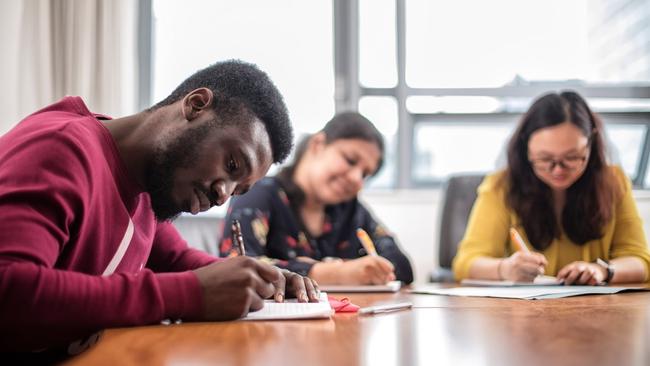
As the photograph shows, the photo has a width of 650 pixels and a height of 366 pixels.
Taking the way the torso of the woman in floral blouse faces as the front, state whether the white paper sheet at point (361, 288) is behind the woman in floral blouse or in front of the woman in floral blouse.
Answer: in front

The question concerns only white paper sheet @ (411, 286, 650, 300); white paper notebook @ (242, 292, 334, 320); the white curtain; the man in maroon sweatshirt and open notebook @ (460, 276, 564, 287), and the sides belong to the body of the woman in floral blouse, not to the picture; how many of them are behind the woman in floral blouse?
1

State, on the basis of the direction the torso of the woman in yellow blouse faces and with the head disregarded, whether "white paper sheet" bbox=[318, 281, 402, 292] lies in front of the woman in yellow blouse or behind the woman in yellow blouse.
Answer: in front

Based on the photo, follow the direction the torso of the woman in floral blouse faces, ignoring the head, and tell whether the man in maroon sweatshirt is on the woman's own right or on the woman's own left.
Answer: on the woman's own right

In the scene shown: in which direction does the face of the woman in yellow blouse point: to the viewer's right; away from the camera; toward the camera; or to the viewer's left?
toward the camera

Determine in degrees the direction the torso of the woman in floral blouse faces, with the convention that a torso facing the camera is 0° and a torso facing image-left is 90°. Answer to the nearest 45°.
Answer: approximately 315°

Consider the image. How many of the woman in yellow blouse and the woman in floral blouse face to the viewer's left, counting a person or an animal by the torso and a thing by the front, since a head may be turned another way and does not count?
0

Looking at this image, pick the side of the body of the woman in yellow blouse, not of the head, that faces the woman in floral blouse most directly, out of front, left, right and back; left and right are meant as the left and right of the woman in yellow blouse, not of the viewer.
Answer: right

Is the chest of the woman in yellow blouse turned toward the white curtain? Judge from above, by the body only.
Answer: no

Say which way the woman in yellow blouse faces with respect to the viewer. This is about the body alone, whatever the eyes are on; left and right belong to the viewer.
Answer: facing the viewer

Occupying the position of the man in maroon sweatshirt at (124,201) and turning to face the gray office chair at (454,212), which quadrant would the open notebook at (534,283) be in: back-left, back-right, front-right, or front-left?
front-right

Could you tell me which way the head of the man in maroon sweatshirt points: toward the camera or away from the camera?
toward the camera
